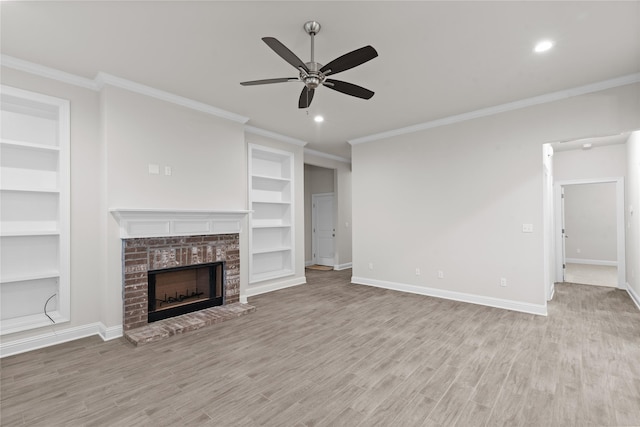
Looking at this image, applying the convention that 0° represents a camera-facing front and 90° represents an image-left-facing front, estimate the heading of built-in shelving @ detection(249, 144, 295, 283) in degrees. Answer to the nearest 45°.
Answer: approximately 315°

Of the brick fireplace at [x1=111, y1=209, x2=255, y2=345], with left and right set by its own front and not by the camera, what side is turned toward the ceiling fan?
front

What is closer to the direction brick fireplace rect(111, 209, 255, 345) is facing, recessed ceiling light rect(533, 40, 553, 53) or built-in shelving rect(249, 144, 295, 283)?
the recessed ceiling light

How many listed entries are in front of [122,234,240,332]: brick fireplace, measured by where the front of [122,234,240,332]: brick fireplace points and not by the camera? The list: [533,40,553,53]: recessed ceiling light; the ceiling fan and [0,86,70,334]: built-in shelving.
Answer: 2

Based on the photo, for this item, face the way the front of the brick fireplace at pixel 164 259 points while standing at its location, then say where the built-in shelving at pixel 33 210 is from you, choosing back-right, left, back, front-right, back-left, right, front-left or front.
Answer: back-right

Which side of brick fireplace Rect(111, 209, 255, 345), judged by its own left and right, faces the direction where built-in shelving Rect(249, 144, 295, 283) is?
left

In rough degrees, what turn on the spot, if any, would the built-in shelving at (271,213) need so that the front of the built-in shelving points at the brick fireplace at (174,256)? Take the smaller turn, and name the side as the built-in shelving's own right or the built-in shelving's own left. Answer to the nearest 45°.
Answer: approximately 90° to the built-in shelving's own right

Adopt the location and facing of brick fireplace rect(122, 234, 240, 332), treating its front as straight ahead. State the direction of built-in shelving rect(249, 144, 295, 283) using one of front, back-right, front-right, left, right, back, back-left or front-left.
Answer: left

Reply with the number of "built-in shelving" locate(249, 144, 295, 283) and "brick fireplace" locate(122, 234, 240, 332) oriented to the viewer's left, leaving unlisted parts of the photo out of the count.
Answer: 0

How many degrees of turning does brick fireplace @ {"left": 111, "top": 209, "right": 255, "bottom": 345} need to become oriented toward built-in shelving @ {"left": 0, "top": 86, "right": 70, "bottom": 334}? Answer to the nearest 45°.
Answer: approximately 135° to its right

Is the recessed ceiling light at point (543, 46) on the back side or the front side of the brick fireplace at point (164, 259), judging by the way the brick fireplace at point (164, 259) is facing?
on the front side

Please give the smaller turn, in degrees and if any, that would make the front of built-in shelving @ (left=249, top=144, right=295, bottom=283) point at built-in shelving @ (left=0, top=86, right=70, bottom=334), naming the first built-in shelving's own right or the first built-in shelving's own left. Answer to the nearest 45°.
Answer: approximately 90° to the first built-in shelving's own right

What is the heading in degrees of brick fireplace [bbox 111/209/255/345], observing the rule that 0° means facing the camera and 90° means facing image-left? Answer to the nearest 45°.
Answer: approximately 315°
